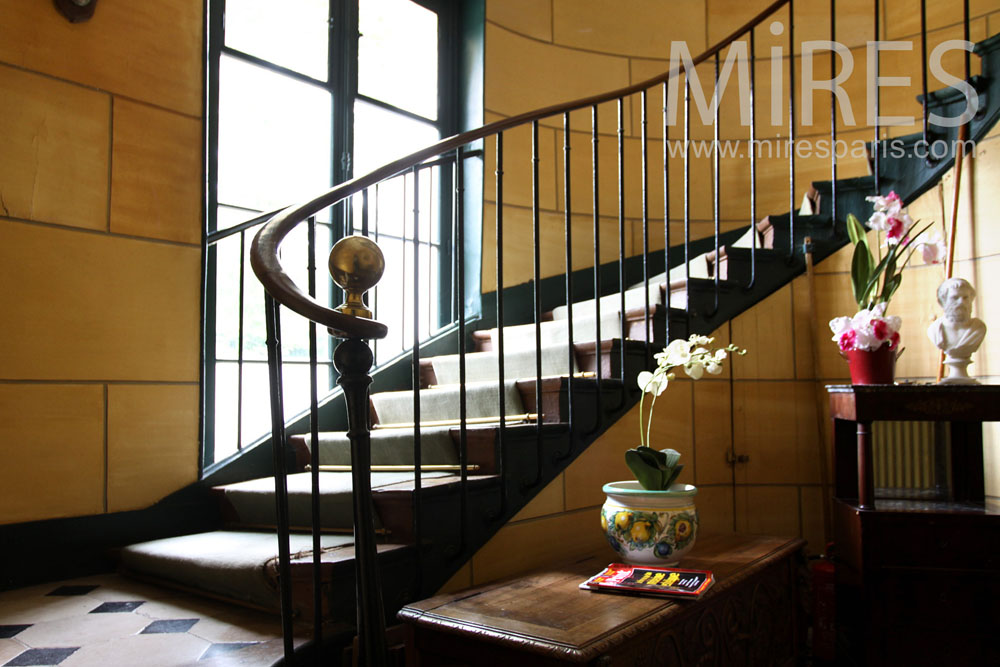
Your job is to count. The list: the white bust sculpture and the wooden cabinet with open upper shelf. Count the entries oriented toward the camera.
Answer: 2

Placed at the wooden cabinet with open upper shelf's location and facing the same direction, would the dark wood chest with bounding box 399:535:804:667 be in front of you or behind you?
in front

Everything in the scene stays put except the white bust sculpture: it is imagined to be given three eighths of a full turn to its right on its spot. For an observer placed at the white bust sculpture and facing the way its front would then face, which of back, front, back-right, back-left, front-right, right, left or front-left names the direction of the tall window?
front-left

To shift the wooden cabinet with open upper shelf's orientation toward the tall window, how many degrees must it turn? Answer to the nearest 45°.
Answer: approximately 90° to its right

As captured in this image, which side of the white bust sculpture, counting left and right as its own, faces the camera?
front

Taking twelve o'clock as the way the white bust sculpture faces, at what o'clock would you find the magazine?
The magazine is roughly at 1 o'clock from the white bust sculpture.

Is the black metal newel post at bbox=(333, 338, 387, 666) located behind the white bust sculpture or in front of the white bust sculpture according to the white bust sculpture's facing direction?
in front

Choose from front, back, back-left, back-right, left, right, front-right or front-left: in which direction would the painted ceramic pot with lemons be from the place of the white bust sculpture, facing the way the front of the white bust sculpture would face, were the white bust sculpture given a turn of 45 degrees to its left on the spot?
right

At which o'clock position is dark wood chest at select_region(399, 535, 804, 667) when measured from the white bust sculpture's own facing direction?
The dark wood chest is roughly at 1 o'clock from the white bust sculpture.

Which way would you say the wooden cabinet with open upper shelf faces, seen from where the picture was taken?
facing the viewer

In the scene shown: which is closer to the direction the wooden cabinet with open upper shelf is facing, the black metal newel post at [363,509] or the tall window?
the black metal newel post
